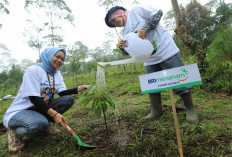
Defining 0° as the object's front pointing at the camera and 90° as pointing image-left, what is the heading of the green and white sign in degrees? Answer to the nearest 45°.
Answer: approximately 0°

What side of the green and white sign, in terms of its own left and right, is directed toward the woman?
right

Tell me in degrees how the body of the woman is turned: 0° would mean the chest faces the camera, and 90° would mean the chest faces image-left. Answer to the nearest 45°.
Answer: approximately 315°
